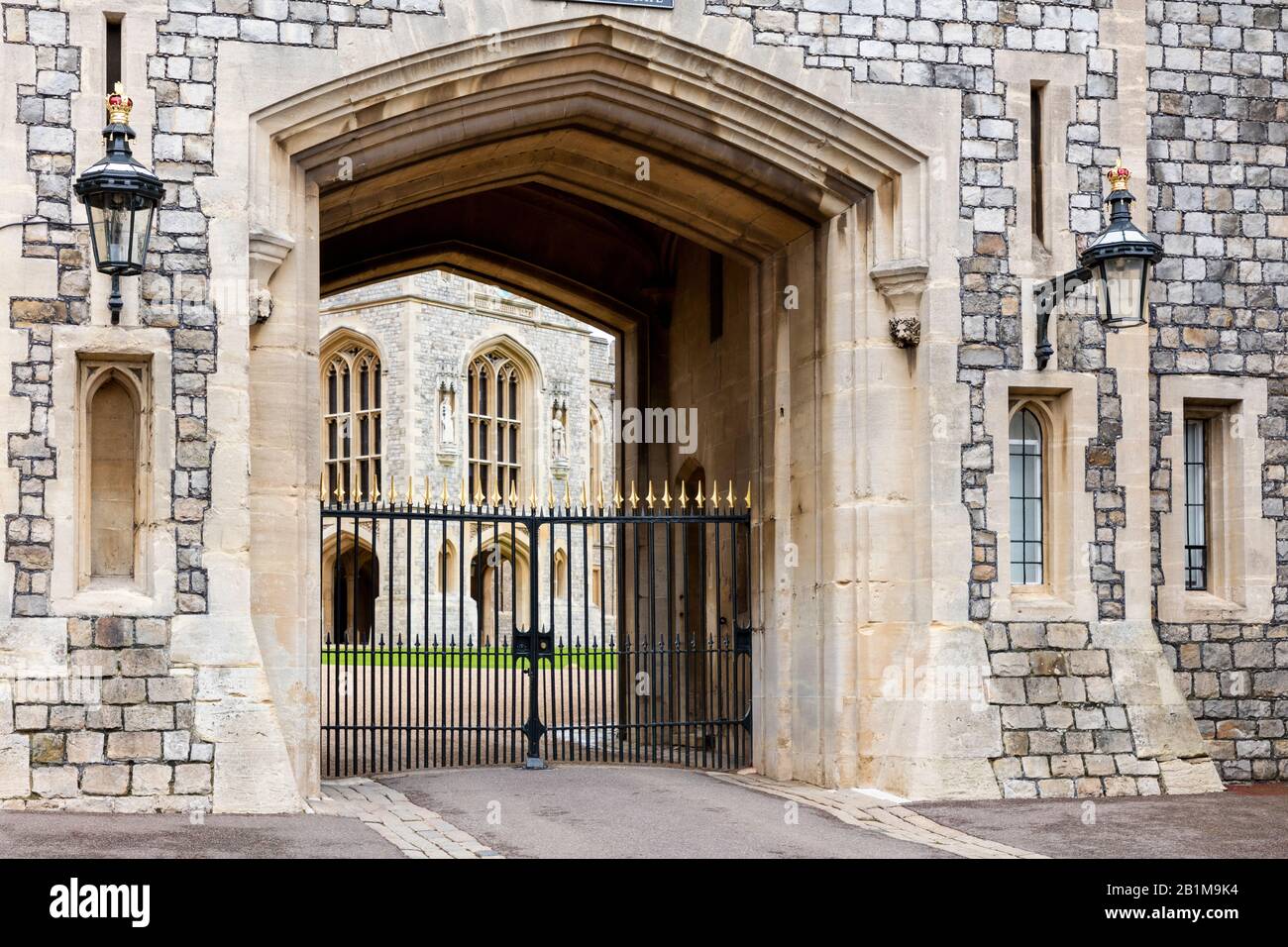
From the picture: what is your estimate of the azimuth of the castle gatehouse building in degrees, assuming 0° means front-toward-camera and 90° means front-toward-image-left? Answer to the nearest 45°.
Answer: approximately 0°

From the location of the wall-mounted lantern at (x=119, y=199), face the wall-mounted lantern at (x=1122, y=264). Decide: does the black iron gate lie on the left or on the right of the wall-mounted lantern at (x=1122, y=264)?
left
